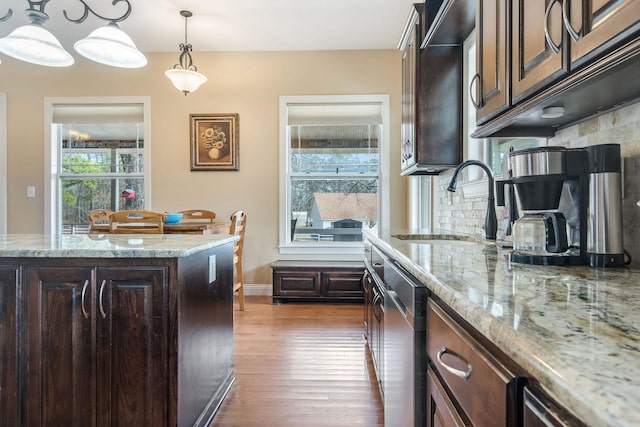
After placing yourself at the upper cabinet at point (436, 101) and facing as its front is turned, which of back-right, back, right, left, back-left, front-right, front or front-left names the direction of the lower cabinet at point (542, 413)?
left

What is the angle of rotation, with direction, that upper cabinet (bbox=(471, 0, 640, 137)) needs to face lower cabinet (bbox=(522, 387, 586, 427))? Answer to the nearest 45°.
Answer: approximately 45° to its left

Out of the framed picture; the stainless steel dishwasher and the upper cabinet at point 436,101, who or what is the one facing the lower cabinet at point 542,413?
the framed picture

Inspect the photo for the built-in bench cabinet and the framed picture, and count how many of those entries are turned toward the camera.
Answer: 2

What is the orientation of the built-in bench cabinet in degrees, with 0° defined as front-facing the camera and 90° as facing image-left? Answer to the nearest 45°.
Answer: approximately 0°

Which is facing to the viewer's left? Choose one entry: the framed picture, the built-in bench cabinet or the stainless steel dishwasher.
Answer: the stainless steel dishwasher

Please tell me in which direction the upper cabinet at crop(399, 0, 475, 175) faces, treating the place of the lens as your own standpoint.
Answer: facing to the left of the viewer

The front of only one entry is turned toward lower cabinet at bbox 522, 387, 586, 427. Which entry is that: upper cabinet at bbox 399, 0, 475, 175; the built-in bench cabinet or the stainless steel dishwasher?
the built-in bench cabinet

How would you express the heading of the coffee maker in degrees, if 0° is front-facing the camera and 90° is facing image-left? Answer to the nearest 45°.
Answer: approximately 90°
